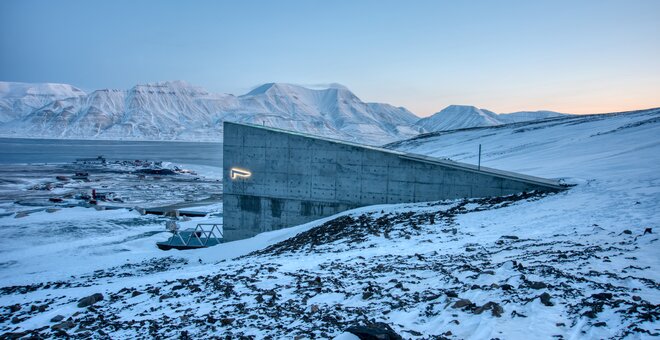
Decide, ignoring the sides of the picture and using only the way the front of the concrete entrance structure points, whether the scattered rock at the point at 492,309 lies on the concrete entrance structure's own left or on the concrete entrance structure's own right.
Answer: on the concrete entrance structure's own left

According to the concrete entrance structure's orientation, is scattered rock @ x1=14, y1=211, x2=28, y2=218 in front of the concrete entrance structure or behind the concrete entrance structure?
in front

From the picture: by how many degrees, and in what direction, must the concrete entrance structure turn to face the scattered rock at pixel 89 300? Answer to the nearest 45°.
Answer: approximately 90° to its left

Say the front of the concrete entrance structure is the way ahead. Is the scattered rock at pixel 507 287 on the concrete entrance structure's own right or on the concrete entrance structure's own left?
on the concrete entrance structure's own left

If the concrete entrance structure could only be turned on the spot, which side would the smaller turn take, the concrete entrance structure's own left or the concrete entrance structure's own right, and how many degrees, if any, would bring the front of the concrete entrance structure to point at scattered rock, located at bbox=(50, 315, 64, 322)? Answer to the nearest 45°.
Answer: approximately 90° to the concrete entrance structure's own left

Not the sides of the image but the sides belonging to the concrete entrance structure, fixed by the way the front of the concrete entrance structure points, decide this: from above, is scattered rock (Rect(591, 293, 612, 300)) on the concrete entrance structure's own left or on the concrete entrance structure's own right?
on the concrete entrance structure's own left

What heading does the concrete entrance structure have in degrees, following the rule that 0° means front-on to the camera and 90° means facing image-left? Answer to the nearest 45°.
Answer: approximately 90°

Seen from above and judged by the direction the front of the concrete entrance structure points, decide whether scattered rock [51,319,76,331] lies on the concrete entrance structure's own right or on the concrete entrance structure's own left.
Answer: on the concrete entrance structure's own left
